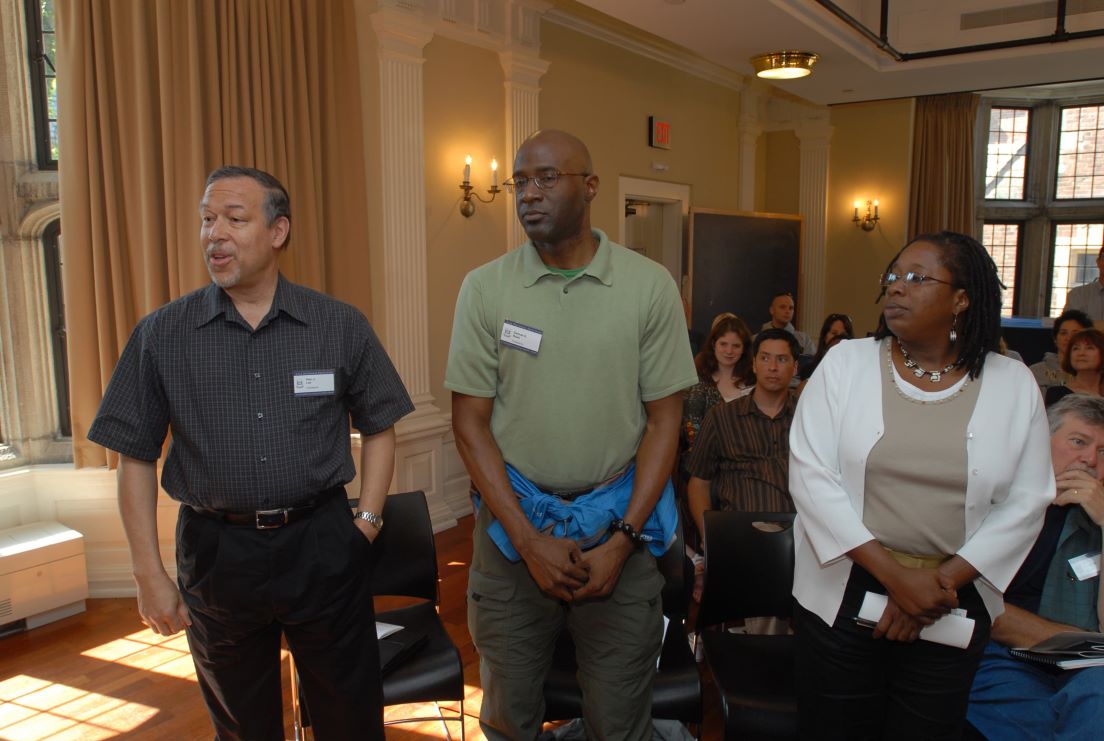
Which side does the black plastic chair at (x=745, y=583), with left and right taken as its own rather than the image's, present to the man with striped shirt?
back

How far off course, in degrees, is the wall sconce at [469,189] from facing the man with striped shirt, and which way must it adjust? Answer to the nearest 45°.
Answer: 0° — it already faces them

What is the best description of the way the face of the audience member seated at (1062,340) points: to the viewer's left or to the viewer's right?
to the viewer's left

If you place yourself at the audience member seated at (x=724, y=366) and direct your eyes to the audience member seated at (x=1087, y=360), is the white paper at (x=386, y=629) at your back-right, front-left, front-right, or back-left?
back-right

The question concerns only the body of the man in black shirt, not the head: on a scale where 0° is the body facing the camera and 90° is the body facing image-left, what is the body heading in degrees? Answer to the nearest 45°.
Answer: approximately 0°

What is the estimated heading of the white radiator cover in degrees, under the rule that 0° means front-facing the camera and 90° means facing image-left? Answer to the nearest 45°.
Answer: approximately 315°

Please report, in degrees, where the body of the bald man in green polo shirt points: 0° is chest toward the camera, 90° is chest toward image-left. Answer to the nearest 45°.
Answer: approximately 0°

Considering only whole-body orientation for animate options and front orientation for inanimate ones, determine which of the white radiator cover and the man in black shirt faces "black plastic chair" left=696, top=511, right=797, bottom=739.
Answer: the white radiator cover

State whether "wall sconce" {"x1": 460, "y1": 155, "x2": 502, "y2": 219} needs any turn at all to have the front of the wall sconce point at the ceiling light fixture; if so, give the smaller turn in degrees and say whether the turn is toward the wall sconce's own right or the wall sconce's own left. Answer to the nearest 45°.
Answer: approximately 45° to the wall sconce's own left

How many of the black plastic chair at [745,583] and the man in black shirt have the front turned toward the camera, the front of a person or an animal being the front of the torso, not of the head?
2

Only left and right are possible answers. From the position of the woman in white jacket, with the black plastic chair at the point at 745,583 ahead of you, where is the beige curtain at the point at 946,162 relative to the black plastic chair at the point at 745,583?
right
